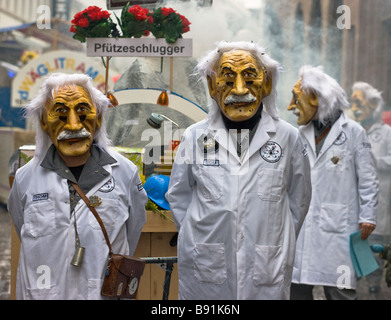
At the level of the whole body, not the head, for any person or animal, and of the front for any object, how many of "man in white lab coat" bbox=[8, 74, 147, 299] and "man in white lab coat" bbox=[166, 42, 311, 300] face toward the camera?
2

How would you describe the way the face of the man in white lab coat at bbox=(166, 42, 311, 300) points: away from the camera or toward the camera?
toward the camera

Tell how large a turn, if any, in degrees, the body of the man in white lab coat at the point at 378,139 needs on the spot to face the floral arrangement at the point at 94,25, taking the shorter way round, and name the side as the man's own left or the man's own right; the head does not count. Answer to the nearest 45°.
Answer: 0° — they already face it

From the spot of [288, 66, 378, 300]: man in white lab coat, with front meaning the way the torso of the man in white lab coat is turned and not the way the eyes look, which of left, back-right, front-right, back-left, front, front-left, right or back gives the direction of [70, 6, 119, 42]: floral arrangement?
front-right

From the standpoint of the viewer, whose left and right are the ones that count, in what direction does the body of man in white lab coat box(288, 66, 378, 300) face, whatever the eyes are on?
facing the viewer and to the left of the viewer

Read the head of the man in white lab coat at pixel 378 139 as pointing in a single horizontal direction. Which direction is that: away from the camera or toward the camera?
toward the camera

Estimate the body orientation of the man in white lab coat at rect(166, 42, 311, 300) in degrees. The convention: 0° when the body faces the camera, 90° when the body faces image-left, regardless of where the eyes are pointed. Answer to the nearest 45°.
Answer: approximately 0°

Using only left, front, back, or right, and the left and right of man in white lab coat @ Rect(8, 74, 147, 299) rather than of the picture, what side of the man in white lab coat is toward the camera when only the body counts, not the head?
front

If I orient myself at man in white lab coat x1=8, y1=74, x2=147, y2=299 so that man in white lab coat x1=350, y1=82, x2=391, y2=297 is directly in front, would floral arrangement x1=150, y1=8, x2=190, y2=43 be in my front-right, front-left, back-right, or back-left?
front-left

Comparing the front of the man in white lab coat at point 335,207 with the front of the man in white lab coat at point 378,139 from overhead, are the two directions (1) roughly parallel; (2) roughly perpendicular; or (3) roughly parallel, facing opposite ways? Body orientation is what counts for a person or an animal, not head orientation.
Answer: roughly parallel

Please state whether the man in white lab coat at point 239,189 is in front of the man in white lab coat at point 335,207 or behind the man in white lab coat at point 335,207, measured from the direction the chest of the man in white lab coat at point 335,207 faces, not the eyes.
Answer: in front
